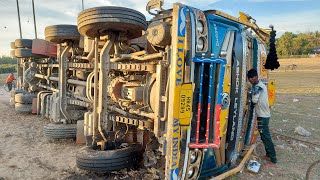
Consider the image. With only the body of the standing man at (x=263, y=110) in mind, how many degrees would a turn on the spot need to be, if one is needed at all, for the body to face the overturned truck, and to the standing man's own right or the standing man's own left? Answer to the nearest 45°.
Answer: approximately 45° to the standing man's own left

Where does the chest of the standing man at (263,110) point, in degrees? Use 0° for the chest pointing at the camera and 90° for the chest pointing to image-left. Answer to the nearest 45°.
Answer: approximately 90°
